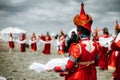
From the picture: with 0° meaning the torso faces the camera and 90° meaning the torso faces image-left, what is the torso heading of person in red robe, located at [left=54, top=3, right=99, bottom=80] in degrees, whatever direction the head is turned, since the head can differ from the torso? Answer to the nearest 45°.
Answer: approximately 135°

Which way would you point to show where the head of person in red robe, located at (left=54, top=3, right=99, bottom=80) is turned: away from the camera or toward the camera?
away from the camera
